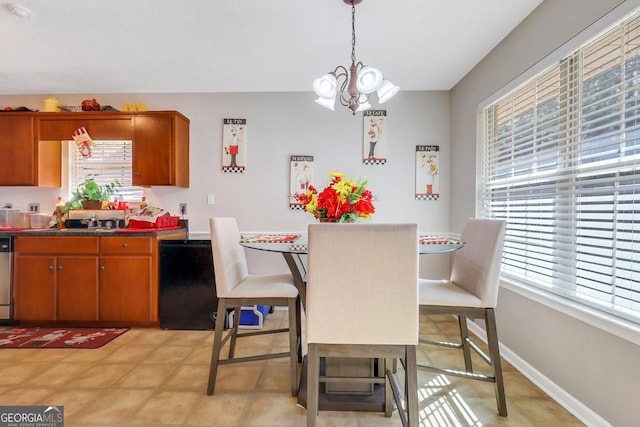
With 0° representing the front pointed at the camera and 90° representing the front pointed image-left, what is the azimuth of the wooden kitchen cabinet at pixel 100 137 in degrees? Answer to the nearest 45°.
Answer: approximately 0°

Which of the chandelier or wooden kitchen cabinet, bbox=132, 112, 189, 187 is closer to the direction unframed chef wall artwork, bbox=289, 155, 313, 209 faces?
the chandelier

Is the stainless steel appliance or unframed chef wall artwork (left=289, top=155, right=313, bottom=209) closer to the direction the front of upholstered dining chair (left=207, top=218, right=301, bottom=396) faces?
the unframed chef wall artwork

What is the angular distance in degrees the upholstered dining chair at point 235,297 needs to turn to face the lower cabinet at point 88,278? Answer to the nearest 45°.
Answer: approximately 135° to its left

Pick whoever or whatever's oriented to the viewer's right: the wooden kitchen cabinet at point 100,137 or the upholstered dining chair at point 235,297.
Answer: the upholstered dining chair

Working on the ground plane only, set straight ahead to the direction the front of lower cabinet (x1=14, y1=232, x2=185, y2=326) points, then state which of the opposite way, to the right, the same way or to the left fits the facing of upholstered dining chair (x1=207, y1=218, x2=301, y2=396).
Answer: to the left

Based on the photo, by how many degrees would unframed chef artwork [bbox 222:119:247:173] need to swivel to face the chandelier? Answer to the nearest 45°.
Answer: approximately 45° to its left
